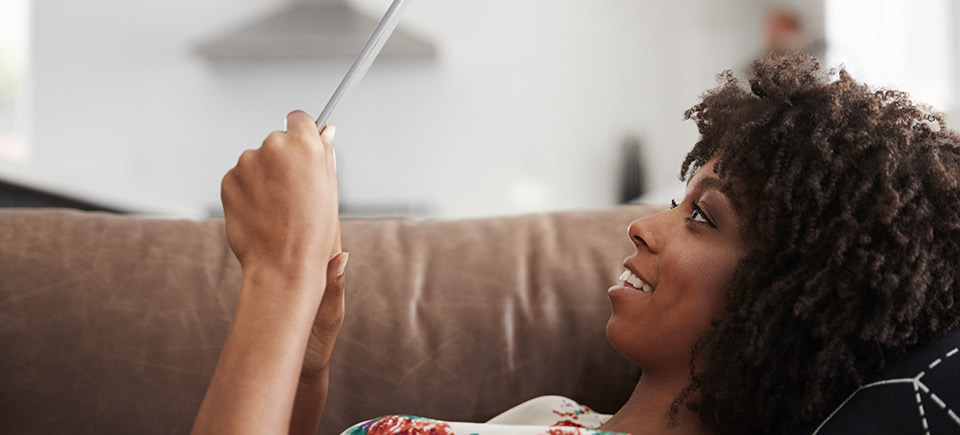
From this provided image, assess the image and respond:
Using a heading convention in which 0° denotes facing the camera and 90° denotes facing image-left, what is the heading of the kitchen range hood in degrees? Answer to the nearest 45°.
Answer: approximately 0°
